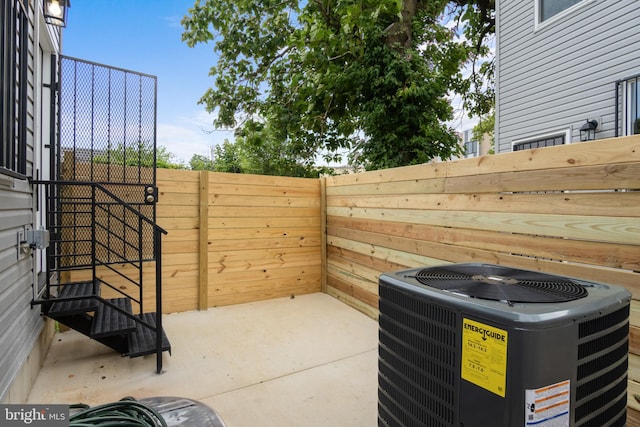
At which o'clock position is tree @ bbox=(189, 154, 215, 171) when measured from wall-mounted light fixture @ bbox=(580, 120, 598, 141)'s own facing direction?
The tree is roughly at 2 o'clock from the wall-mounted light fixture.

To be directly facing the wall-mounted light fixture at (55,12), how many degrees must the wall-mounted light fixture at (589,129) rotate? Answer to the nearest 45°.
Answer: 0° — it already faces it

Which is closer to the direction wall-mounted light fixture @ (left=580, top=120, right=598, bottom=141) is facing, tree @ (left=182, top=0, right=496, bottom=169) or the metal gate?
the metal gate

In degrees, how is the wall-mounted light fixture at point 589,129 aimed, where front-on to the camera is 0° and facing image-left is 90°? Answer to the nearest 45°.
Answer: approximately 45°

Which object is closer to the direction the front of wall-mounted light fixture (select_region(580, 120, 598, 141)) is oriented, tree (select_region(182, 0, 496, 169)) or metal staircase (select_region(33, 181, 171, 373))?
the metal staircase
